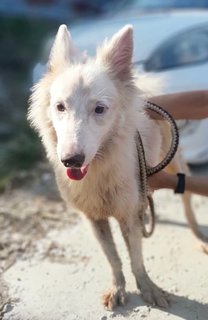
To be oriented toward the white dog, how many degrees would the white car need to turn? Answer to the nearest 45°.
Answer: approximately 45° to its left

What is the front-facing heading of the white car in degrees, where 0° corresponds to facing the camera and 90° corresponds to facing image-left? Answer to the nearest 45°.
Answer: approximately 45°

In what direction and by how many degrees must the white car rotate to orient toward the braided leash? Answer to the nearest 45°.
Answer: approximately 45° to its left
